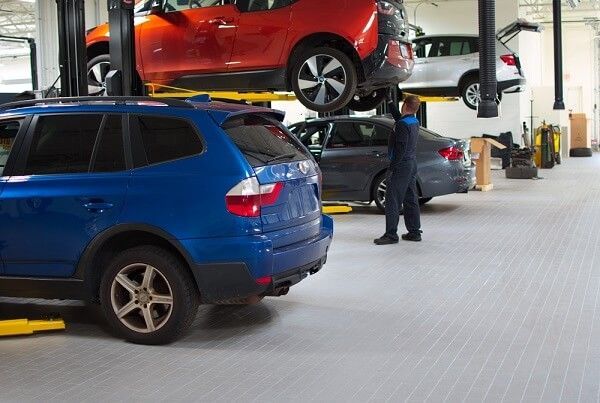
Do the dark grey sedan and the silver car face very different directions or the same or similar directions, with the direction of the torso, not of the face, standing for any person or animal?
same or similar directions

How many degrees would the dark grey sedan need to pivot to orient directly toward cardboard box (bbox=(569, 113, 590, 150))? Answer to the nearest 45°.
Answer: approximately 90° to its right

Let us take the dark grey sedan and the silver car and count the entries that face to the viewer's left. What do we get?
2

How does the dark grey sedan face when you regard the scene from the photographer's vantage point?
facing to the left of the viewer

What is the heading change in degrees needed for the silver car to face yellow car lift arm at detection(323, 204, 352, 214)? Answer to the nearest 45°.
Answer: approximately 90° to its left

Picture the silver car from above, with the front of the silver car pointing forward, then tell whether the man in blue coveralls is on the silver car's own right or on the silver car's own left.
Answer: on the silver car's own left

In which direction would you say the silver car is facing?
to the viewer's left

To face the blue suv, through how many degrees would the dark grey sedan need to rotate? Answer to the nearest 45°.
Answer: approximately 90° to its left
